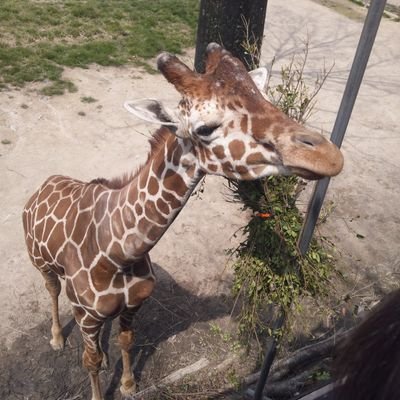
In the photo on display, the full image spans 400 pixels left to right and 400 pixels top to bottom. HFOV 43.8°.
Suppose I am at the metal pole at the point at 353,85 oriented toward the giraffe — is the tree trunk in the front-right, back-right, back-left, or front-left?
front-right

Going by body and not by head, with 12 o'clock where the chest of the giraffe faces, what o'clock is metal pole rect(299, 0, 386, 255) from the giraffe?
The metal pole is roughly at 11 o'clock from the giraffe.

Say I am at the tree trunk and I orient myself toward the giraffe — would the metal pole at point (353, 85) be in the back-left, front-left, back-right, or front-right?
front-left

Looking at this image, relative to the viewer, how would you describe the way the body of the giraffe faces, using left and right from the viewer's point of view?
facing the viewer and to the right of the viewer

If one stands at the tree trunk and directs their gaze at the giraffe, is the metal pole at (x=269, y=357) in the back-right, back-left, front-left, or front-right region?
front-left

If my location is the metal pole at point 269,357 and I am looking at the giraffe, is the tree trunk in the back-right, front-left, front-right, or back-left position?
front-right

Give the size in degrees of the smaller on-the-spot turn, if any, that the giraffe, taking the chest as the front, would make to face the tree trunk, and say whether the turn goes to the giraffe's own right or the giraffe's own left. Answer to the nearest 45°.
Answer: approximately 135° to the giraffe's own left

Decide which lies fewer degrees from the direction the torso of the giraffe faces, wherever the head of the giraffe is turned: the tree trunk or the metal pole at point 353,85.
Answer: the metal pole
